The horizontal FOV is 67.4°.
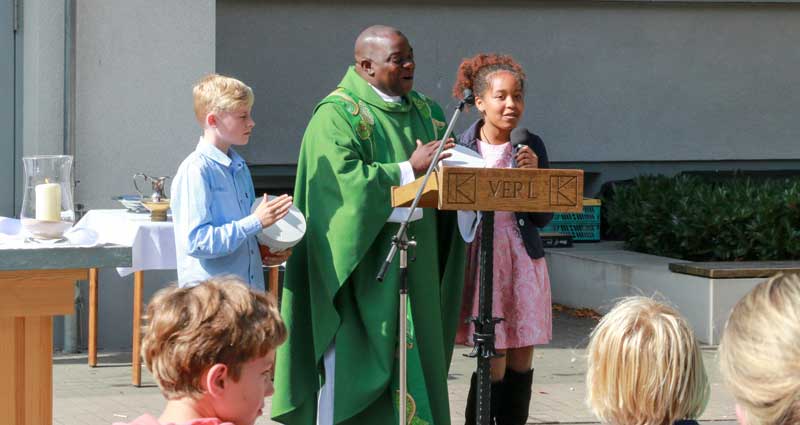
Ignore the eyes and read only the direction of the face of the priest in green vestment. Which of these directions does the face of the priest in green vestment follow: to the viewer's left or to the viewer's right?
to the viewer's right

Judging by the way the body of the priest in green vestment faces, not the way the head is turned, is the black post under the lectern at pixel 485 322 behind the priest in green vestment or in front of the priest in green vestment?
in front

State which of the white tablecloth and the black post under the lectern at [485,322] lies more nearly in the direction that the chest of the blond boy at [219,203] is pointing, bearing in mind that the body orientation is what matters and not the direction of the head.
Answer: the black post under the lectern

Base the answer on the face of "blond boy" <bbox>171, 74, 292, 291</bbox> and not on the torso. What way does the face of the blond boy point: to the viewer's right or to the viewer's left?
to the viewer's right

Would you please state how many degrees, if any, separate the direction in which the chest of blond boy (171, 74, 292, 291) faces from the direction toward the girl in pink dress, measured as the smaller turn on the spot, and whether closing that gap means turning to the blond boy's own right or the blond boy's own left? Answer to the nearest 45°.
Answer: approximately 45° to the blond boy's own left

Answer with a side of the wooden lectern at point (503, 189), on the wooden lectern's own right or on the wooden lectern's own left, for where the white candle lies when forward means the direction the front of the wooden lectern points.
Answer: on the wooden lectern's own right

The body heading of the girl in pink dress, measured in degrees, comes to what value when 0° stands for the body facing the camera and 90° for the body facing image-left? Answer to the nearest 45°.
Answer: approximately 0°

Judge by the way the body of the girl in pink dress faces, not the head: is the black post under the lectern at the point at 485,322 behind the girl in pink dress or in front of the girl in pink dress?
in front
